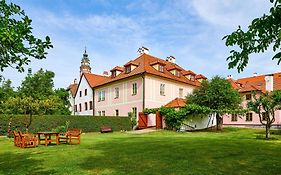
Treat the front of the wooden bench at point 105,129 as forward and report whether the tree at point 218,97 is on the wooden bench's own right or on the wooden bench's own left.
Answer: on the wooden bench's own left

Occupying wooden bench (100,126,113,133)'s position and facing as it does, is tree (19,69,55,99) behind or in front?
behind

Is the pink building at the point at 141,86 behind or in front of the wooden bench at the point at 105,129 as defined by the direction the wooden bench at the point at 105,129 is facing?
behind

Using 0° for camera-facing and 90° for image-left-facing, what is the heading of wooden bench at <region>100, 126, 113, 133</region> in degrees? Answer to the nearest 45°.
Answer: approximately 0°

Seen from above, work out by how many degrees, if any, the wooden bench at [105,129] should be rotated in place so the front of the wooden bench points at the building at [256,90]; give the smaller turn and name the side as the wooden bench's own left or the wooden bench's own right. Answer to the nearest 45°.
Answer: approximately 135° to the wooden bench's own left
